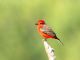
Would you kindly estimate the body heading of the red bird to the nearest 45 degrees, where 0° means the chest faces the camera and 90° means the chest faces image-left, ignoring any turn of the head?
approximately 90°
